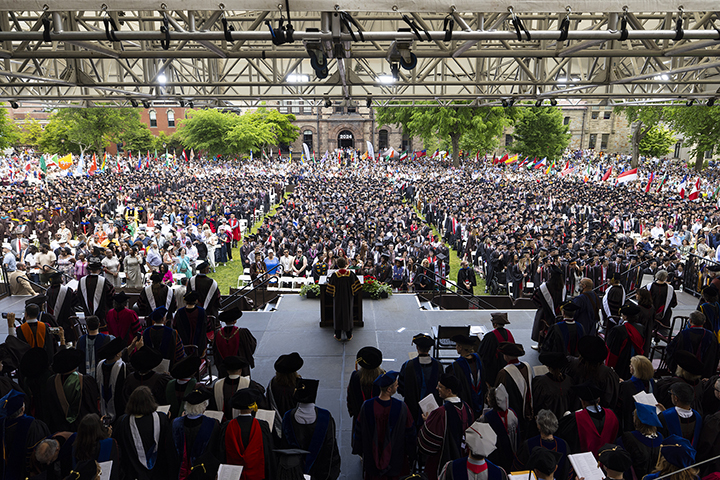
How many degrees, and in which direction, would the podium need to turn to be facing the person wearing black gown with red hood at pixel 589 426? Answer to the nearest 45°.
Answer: approximately 135° to its right

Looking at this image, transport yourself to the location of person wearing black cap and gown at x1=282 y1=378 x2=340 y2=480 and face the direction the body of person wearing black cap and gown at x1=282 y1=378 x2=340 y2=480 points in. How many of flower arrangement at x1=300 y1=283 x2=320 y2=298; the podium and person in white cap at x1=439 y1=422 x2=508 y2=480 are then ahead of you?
2

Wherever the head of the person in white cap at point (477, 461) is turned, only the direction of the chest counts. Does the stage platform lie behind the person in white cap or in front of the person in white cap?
in front

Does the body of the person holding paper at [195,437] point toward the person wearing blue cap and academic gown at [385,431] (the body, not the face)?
no

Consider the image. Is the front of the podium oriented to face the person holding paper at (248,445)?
no

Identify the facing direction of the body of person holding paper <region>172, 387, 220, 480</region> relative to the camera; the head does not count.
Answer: away from the camera

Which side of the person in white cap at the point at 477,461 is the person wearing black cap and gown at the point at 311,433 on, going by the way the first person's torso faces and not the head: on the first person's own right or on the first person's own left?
on the first person's own left

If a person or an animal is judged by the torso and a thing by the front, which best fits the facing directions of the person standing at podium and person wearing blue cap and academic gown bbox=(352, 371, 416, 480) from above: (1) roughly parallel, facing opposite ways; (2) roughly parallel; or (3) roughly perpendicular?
roughly parallel

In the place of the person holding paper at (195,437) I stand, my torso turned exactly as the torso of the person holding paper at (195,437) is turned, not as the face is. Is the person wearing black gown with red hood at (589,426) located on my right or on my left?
on my right

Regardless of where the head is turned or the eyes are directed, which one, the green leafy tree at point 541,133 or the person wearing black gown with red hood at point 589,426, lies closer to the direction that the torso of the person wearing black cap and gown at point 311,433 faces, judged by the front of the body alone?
the green leafy tree

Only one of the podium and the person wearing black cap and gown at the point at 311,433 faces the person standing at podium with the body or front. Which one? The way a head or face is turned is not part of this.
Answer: the person wearing black cap and gown

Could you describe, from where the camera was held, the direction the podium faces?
facing away from the viewer

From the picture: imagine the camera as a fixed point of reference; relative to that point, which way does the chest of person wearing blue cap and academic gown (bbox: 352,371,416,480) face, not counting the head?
away from the camera

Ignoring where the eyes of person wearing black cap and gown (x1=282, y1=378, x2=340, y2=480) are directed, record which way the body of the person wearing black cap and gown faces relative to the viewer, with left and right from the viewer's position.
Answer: facing away from the viewer

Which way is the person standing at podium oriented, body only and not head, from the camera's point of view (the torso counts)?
away from the camera

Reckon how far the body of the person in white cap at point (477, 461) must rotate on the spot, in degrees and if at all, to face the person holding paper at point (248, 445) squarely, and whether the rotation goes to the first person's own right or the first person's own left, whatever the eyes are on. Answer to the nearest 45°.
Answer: approximately 90° to the first person's own left

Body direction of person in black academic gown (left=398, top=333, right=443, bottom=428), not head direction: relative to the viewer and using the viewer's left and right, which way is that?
facing away from the viewer

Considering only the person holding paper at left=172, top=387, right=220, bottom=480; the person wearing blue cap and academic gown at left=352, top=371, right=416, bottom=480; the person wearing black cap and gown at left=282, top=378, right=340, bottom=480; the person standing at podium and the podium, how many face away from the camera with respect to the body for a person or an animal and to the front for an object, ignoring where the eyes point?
5

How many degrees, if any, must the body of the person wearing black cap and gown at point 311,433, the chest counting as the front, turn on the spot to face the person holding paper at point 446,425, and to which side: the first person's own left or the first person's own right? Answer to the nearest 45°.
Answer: approximately 90° to the first person's own right

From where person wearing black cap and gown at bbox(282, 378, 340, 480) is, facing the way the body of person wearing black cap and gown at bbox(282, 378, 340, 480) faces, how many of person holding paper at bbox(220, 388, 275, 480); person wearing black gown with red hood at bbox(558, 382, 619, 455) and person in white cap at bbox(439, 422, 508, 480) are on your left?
1

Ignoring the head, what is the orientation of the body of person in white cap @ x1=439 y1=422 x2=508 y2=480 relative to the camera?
away from the camera

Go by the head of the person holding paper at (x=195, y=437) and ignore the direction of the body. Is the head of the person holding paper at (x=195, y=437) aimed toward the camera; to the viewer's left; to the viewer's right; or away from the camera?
away from the camera
